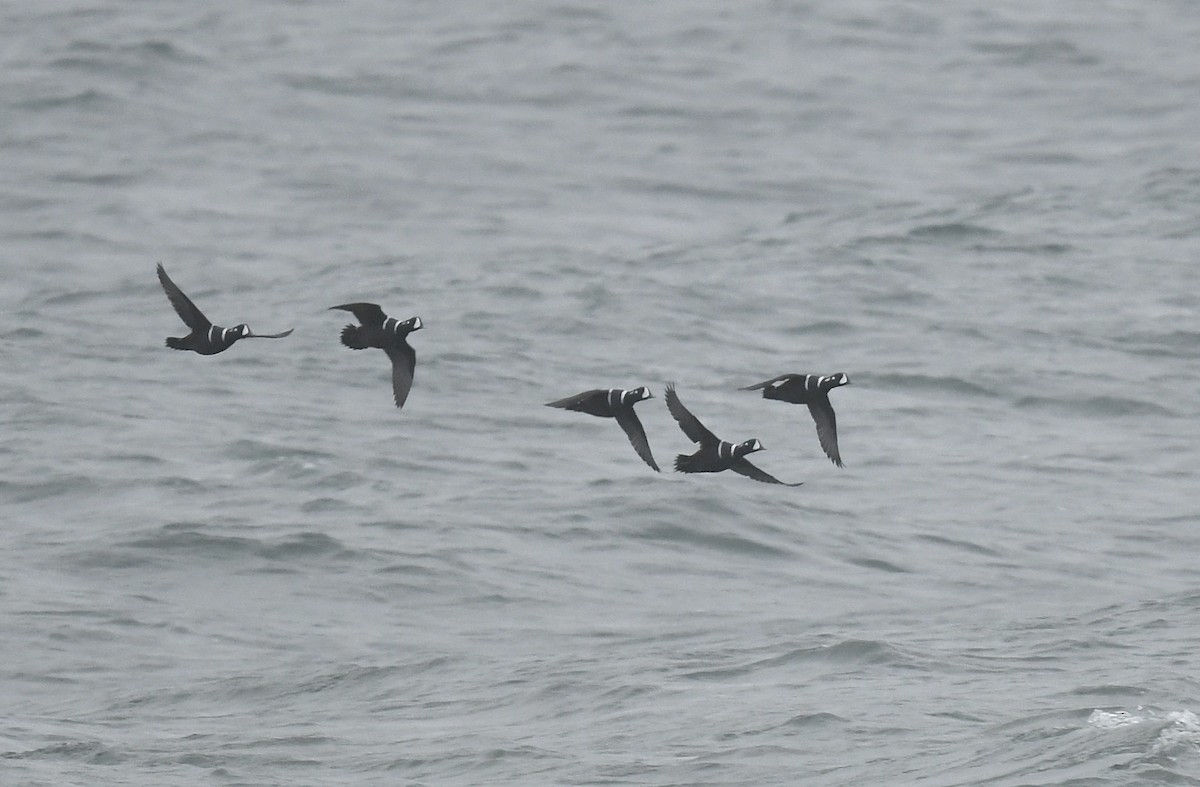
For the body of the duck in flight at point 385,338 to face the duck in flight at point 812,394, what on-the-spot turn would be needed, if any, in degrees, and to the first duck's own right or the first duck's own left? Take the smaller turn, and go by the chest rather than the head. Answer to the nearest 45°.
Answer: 0° — it already faces it

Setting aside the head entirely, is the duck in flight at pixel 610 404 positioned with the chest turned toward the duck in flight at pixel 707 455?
yes

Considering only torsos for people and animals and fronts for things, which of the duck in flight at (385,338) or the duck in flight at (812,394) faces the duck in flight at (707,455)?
the duck in flight at (385,338)

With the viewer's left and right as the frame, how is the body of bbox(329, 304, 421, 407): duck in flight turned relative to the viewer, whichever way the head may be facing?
facing to the right of the viewer

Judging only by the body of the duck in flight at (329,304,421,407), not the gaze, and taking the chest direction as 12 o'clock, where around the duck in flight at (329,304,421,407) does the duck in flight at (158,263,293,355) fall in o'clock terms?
the duck in flight at (158,263,293,355) is roughly at 6 o'clock from the duck in flight at (329,304,421,407).

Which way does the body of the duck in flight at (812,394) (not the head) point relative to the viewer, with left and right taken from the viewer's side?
facing to the right of the viewer

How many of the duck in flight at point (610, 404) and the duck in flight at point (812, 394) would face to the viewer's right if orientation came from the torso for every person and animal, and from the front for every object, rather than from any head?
2

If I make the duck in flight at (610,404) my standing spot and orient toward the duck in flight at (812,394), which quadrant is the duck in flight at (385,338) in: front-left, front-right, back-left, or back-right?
back-left

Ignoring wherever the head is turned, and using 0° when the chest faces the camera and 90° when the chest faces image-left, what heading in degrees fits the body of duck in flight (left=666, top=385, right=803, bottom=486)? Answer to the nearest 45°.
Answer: approximately 270°

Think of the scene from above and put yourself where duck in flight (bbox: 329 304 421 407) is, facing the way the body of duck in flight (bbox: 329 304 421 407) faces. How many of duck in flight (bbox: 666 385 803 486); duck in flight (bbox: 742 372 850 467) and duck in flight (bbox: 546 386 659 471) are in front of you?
3

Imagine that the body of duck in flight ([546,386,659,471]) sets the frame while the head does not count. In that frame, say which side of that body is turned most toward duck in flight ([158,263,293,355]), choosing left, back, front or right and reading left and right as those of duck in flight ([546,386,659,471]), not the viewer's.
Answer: back

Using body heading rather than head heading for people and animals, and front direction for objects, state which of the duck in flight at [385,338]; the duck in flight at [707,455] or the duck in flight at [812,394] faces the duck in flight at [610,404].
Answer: the duck in flight at [385,338]

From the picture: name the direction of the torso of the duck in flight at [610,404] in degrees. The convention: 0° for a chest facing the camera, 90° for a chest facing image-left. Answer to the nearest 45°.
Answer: approximately 270°
